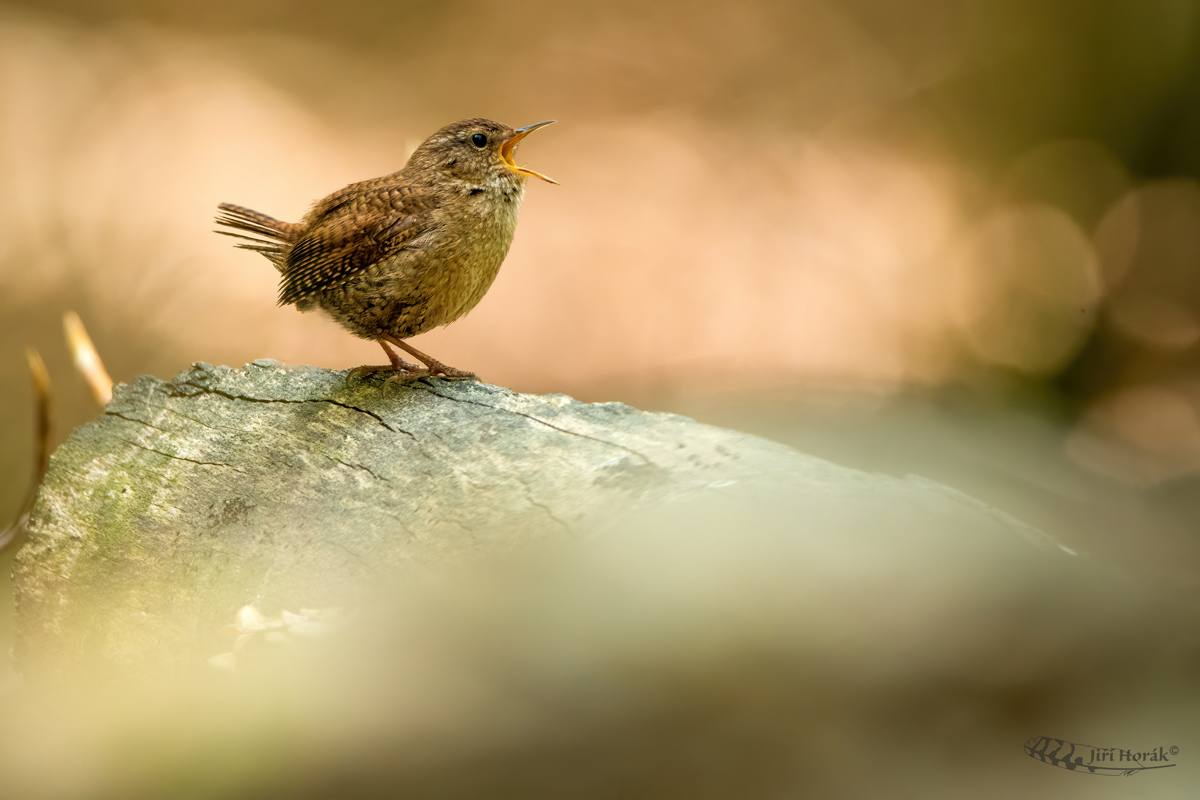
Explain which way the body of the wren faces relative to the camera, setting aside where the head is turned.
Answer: to the viewer's right
